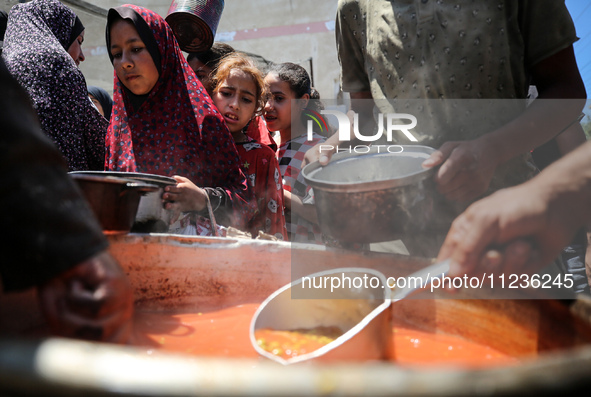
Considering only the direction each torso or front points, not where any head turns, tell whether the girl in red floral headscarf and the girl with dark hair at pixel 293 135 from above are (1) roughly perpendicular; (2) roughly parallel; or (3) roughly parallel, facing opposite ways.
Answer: roughly parallel

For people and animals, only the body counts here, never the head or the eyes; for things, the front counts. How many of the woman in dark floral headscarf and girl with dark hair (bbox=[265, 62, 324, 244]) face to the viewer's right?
1

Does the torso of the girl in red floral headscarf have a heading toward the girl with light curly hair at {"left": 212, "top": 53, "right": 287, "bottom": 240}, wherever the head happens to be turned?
no

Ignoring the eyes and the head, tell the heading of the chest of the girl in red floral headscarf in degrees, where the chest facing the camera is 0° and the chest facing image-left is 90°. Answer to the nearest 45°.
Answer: approximately 45°

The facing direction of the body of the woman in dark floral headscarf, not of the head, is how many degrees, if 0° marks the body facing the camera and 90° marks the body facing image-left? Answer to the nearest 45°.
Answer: approximately 270°

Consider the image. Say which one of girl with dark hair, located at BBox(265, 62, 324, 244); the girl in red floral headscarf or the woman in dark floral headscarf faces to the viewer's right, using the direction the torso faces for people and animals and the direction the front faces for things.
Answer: the woman in dark floral headscarf

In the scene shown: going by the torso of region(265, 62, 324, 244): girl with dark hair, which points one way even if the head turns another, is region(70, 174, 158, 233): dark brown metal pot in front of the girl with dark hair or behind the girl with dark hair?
in front

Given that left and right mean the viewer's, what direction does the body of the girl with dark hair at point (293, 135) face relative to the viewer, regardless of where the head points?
facing the viewer and to the left of the viewer
